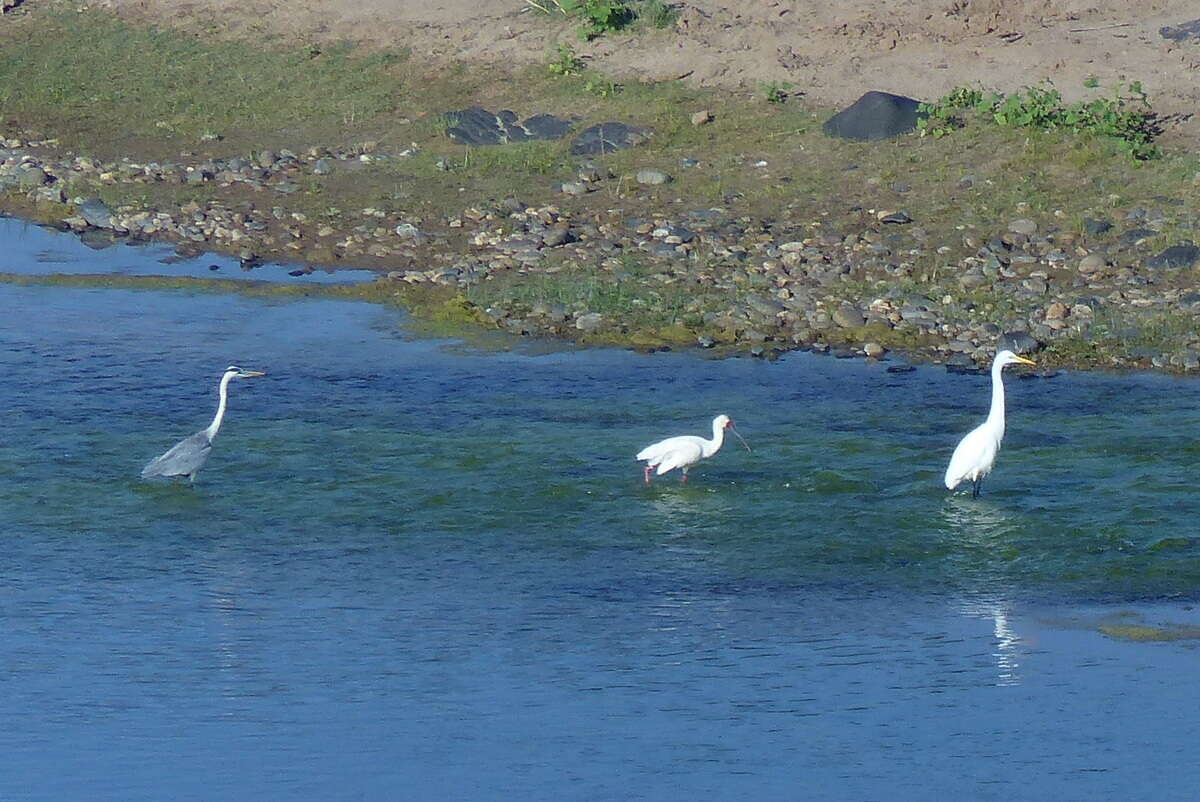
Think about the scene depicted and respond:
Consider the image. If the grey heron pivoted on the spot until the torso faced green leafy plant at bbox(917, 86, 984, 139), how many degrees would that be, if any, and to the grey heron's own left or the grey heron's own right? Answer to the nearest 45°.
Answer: approximately 45° to the grey heron's own left

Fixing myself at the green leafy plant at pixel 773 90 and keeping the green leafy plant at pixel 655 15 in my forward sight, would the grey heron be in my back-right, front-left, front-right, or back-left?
back-left

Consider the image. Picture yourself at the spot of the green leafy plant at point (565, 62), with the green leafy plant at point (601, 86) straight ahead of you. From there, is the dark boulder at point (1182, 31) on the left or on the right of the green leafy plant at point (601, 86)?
left

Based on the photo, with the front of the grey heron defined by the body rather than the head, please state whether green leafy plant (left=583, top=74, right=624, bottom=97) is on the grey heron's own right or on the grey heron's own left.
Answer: on the grey heron's own left

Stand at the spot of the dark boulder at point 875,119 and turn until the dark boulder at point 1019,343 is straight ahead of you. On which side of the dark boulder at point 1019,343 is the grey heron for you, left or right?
right

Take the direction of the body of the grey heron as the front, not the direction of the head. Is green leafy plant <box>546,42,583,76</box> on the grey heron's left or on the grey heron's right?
on the grey heron's left

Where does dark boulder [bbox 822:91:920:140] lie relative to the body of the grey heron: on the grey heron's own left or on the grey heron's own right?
on the grey heron's own left

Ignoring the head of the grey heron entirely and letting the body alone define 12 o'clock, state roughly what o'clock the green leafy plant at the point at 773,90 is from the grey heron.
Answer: The green leafy plant is roughly at 10 o'clock from the grey heron.

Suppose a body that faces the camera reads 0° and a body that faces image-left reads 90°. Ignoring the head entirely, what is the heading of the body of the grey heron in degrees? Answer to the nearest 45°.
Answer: approximately 270°
